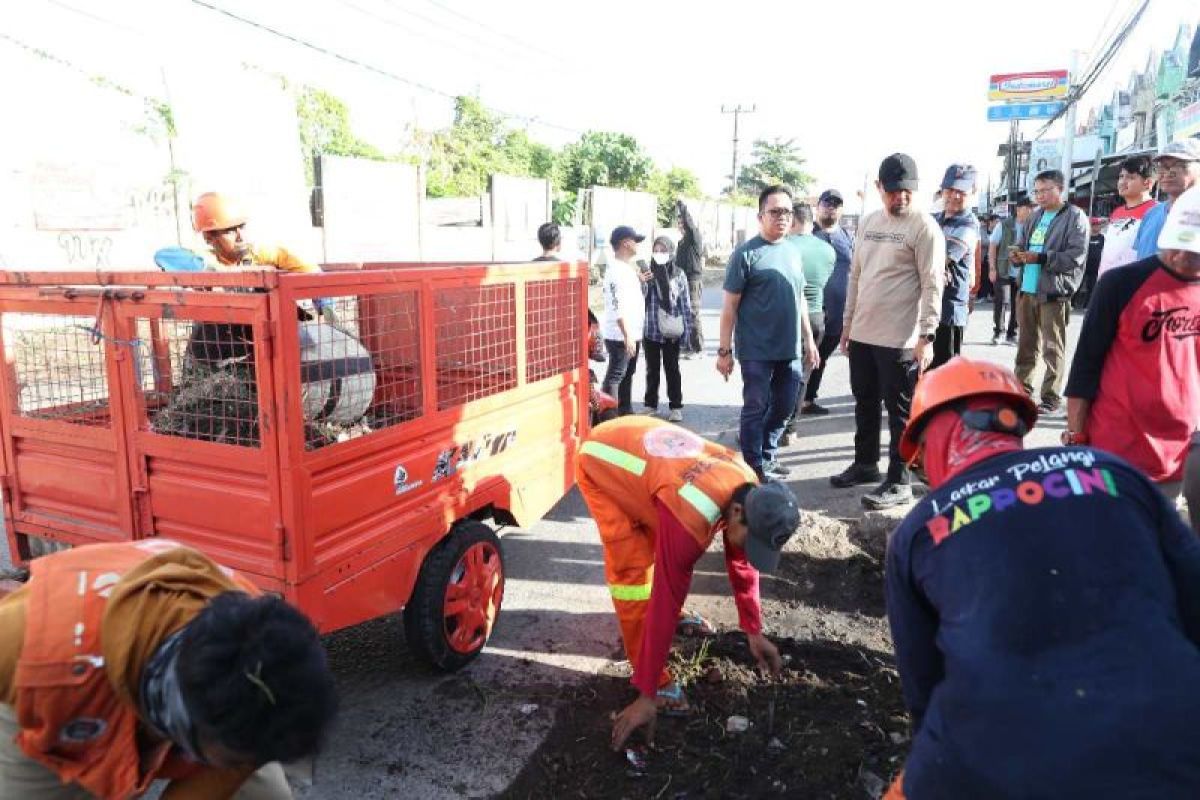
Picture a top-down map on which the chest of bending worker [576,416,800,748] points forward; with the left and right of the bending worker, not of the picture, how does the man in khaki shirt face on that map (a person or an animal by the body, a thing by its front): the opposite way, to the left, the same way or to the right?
to the right

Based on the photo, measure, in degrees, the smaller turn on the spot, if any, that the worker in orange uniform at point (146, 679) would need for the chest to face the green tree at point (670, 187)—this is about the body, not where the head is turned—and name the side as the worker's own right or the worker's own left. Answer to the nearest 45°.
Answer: approximately 90° to the worker's own left

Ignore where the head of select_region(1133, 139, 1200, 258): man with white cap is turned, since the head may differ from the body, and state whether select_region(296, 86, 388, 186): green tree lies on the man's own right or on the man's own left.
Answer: on the man's own right

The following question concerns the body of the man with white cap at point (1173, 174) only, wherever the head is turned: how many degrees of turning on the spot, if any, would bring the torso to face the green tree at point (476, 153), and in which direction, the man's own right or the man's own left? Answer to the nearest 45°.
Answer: approximately 90° to the man's own right

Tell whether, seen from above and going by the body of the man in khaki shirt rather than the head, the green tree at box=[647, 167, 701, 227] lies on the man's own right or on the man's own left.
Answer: on the man's own right

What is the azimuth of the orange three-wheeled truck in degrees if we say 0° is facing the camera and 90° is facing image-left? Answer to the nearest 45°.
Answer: approximately 225°

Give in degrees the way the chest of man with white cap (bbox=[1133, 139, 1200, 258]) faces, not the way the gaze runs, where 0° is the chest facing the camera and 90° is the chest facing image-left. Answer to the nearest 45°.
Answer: approximately 45°
